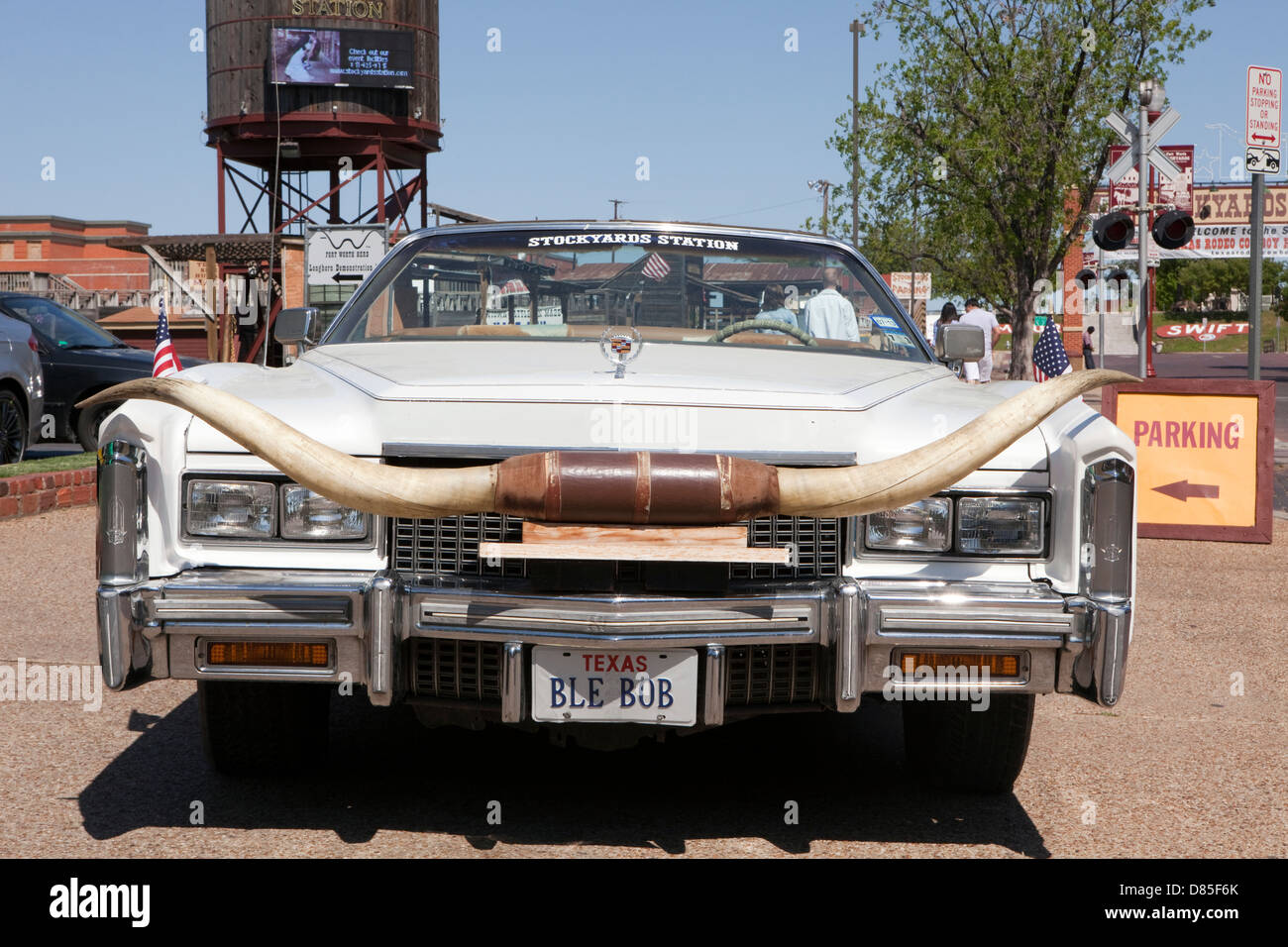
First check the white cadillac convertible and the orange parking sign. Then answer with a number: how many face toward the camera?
2

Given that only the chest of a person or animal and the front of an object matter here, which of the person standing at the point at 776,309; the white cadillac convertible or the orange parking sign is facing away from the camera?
the person standing

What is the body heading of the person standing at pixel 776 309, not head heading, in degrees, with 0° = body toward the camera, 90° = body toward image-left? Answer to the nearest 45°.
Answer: approximately 180°

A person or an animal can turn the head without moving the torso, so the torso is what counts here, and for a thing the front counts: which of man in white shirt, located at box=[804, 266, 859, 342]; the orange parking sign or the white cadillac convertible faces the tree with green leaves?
the man in white shirt

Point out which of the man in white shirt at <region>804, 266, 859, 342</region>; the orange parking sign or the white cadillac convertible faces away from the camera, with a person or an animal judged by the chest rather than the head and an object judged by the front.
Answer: the man in white shirt

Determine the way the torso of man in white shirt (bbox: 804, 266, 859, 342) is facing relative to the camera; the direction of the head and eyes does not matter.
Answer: away from the camera
